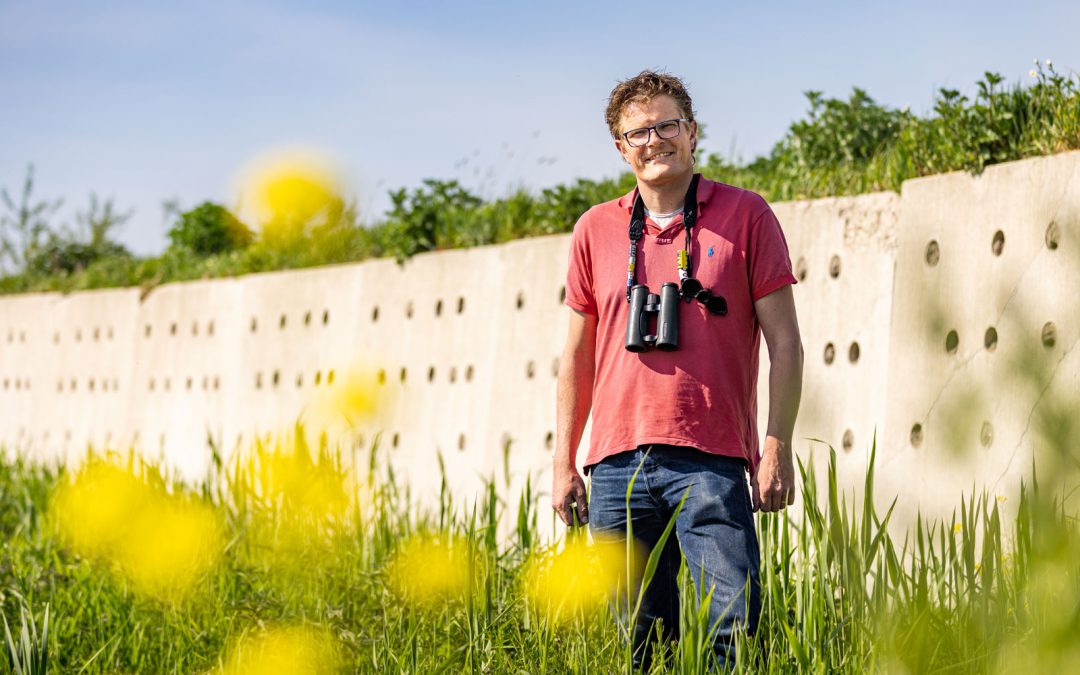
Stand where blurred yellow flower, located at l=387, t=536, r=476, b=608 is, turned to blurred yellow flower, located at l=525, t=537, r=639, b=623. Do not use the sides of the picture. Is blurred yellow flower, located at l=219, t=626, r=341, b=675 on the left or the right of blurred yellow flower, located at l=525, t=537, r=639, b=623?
right

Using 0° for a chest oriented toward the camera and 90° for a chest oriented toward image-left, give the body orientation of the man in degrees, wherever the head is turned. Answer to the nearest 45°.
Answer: approximately 0°

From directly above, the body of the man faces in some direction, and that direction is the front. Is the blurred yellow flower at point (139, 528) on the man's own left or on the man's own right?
on the man's own right
